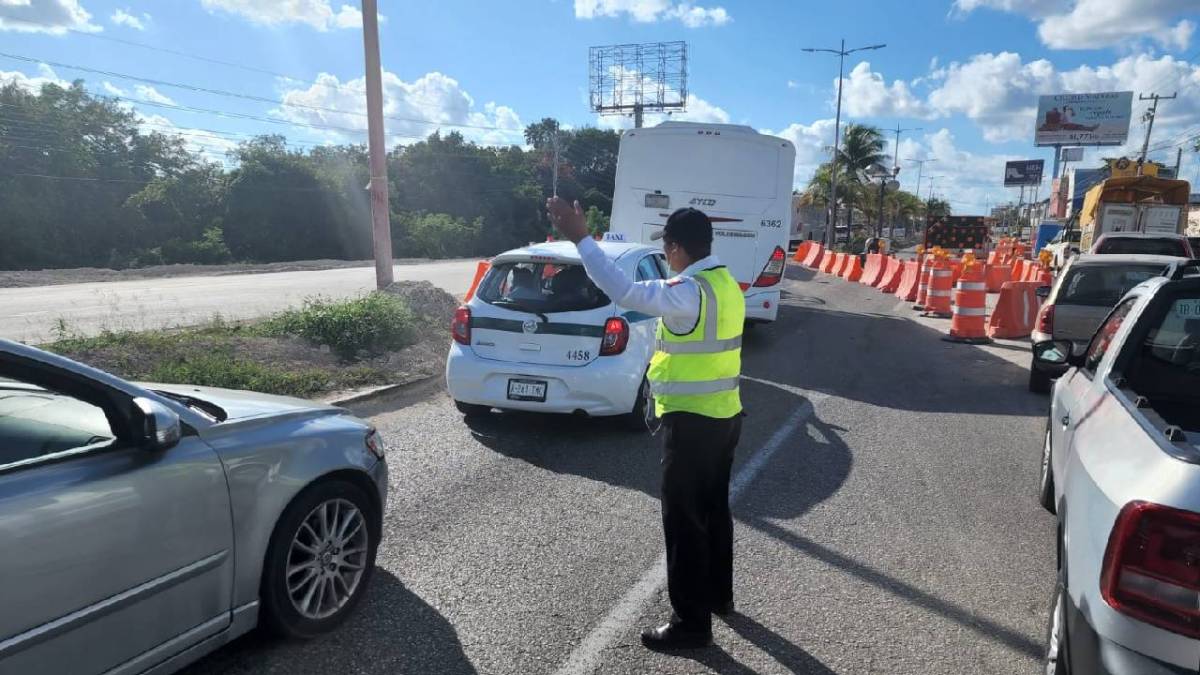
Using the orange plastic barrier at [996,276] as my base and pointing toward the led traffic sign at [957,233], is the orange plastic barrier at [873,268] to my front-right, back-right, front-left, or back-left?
front-left

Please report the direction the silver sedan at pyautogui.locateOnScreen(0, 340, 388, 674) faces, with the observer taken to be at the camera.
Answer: facing away from the viewer and to the right of the viewer

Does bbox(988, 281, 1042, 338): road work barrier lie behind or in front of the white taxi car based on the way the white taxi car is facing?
in front

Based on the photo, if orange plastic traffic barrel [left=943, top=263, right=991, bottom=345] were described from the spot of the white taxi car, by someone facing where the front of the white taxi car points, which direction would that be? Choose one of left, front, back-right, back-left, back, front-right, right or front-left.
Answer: front

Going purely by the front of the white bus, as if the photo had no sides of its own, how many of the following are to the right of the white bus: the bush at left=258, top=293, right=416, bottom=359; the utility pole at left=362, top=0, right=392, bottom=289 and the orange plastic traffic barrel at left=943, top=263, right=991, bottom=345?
1

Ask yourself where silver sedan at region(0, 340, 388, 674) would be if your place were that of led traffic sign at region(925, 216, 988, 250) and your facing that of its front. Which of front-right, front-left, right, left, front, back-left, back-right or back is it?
front

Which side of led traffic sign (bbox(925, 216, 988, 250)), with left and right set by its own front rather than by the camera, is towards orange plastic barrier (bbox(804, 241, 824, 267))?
right

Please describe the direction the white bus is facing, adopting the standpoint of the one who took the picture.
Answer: facing away from the viewer

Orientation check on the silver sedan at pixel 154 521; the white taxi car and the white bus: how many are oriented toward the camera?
0

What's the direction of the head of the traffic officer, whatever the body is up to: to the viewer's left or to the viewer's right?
to the viewer's left

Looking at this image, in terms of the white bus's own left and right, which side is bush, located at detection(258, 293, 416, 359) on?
on its left

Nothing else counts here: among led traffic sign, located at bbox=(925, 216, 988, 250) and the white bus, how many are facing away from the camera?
1

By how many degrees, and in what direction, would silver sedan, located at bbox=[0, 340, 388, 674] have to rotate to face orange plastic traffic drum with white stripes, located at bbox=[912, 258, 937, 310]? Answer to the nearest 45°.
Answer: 0° — it already faces it

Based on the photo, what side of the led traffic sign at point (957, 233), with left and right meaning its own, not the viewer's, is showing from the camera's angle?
front

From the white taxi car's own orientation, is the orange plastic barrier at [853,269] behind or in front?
in front

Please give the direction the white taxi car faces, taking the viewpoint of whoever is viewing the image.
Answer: facing away from the viewer and to the right of the viewer

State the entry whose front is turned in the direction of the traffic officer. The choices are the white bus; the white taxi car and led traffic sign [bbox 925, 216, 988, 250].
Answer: the led traffic sign

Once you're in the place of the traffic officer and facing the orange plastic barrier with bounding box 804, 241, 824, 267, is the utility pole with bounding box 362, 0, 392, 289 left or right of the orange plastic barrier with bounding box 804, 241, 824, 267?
left

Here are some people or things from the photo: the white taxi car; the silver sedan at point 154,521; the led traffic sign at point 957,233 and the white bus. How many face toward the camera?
1

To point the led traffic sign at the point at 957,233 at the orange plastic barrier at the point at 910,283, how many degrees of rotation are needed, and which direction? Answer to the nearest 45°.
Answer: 0° — it already faces it
